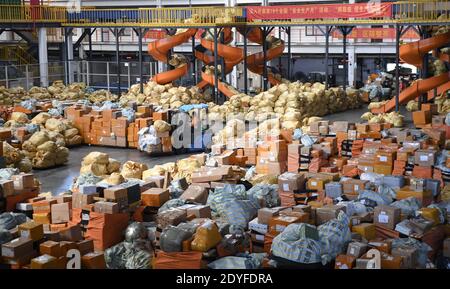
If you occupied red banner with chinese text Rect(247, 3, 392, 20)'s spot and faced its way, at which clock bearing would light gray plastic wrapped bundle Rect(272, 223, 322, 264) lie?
The light gray plastic wrapped bundle is roughly at 12 o'clock from the red banner with chinese text.

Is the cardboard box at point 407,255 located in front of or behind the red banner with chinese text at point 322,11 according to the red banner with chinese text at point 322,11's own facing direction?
in front

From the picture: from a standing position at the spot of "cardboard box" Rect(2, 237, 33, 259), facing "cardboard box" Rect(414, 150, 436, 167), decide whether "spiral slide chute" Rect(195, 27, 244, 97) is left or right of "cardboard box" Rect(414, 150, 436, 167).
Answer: left

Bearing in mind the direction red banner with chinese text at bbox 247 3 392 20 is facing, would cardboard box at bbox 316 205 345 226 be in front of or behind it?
in front

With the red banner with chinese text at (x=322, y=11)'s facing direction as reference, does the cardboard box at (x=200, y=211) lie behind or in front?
in front

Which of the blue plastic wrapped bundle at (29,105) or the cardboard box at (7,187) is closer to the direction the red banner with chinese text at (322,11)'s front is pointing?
the cardboard box

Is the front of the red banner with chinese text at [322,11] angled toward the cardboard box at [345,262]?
yes

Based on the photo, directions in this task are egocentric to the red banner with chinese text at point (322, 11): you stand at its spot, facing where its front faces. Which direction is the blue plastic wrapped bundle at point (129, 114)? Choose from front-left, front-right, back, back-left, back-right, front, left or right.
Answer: front-right

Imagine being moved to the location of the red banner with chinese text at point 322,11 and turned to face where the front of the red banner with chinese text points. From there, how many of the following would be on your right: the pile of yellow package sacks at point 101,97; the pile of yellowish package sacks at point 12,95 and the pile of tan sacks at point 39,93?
3

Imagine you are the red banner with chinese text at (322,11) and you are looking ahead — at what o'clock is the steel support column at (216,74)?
The steel support column is roughly at 3 o'clock from the red banner with chinese text.

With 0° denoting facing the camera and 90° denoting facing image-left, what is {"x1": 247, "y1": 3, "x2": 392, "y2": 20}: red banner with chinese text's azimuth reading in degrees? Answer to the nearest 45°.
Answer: approximately 0°

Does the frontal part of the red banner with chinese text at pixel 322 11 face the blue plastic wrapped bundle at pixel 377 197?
yes

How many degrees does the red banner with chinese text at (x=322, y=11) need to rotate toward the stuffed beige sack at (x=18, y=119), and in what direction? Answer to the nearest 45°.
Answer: approximately 45° to its right

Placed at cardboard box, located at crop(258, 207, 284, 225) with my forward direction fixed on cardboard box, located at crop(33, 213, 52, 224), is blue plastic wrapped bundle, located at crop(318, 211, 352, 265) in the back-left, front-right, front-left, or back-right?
back-left
